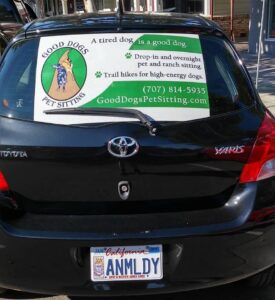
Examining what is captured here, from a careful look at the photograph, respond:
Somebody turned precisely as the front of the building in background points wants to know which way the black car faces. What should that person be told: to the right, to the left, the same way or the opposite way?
the opposite way

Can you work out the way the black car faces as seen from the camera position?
facing away from the viewer

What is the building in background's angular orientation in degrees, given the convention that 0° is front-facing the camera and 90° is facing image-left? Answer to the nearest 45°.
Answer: approximately 0°

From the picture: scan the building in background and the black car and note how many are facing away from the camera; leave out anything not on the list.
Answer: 1

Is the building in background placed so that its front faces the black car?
yes

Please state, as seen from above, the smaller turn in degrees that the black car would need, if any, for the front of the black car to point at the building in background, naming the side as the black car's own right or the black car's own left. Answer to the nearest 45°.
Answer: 0° — it already faces it
